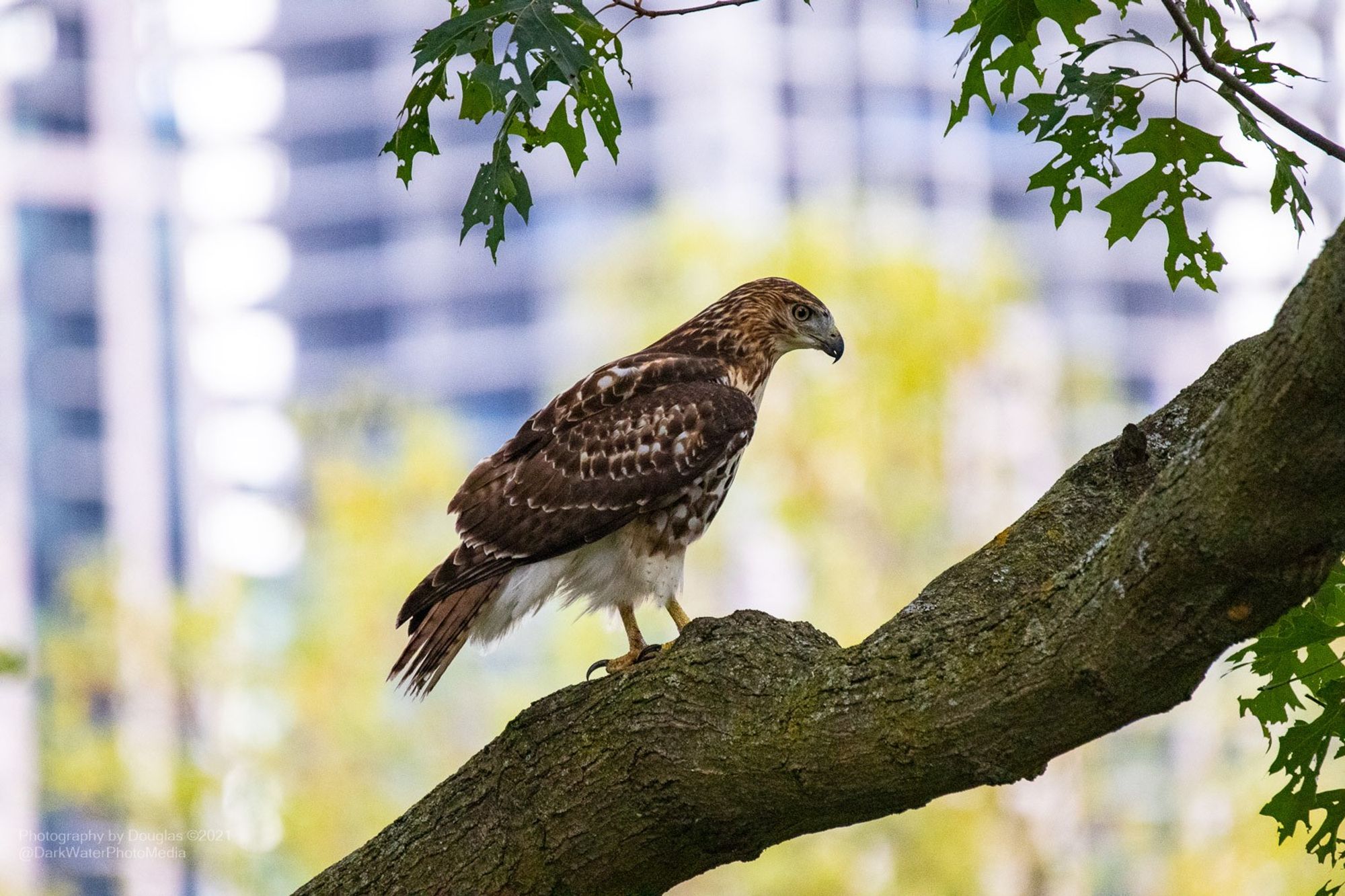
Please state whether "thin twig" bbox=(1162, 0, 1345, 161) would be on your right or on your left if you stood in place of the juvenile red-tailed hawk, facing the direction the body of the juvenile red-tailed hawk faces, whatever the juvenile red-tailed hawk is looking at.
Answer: on your right

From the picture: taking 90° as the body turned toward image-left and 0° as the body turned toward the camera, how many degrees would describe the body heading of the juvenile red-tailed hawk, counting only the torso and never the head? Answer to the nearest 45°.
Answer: approximately 270°
